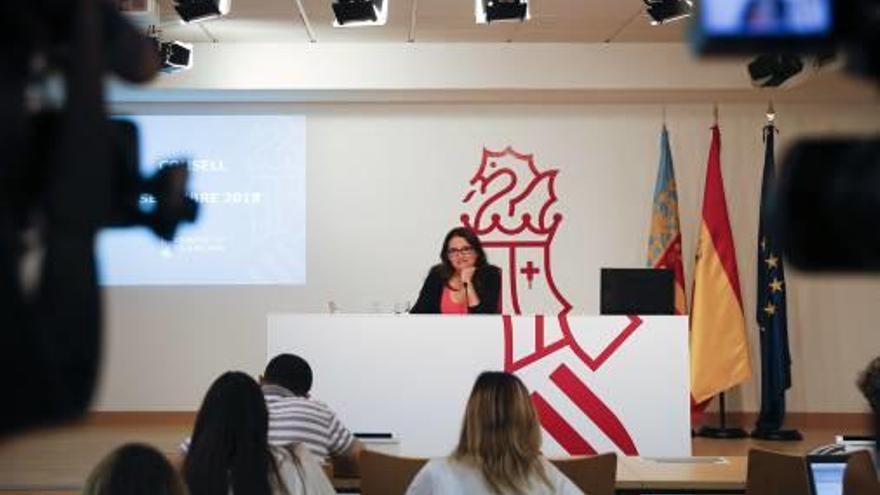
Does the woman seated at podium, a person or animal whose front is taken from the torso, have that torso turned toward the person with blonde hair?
yes

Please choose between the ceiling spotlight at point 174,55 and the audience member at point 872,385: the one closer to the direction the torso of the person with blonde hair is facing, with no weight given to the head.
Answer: the ceiling spotlight

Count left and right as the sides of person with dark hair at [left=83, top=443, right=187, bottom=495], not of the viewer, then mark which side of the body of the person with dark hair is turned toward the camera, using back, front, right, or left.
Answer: back

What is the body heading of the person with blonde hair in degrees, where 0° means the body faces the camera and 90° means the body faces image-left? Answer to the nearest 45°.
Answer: approximately 180°

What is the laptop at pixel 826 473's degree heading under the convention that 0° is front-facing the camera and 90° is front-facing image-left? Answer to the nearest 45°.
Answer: approximately 0°

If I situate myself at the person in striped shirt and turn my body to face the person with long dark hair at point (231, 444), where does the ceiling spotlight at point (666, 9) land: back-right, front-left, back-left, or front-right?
back-left

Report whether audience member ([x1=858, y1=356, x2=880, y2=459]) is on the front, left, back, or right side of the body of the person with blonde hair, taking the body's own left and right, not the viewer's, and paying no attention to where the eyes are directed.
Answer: right

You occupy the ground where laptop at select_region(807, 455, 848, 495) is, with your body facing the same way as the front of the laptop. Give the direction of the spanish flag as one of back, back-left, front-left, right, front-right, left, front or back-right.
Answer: back

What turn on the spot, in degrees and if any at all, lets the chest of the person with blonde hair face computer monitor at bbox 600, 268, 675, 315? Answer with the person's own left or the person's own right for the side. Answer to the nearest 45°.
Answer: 0° — they already face it

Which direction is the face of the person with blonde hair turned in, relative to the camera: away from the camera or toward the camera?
away from the camera

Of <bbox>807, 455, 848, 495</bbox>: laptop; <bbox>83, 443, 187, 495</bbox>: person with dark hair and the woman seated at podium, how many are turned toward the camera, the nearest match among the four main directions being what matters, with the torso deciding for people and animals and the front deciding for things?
2
